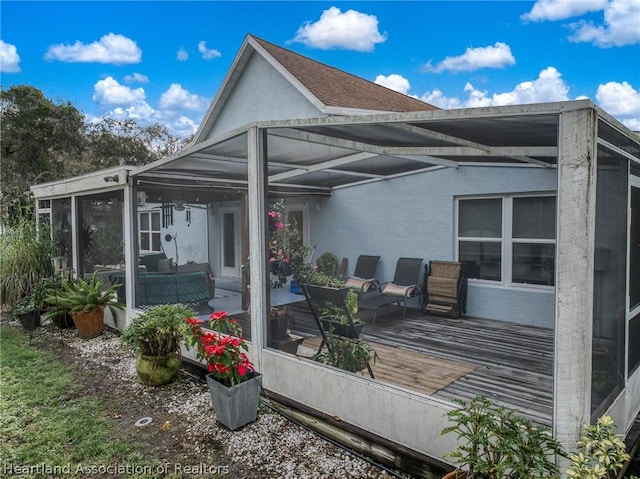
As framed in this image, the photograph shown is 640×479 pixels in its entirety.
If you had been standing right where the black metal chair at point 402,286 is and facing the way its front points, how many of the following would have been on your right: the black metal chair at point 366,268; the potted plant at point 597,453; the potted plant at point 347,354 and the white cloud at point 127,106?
2

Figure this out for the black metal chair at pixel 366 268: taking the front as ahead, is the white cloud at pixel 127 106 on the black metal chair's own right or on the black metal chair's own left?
on the black metal chair's own right

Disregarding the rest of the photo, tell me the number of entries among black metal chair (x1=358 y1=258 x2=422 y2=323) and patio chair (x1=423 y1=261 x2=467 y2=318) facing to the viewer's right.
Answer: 0

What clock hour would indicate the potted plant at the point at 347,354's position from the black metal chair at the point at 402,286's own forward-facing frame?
The potted plant is roughly at 11 o'clock from the black metal chair.

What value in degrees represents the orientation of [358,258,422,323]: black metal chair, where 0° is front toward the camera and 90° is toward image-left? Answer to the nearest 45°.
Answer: approximately 45°

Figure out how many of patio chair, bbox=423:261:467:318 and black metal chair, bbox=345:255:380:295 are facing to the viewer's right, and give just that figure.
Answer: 0

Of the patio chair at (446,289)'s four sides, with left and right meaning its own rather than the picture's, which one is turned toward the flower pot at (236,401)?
front

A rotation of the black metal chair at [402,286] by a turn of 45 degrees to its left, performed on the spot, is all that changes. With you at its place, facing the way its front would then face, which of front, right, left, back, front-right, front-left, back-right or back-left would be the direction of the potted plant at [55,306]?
right

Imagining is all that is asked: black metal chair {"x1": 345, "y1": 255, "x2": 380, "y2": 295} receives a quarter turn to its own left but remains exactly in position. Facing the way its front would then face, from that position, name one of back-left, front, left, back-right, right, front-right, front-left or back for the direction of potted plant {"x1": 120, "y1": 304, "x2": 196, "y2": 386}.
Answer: right

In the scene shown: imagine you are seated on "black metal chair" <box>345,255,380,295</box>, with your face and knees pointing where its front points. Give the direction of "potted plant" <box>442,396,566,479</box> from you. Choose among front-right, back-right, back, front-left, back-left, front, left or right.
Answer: front-left

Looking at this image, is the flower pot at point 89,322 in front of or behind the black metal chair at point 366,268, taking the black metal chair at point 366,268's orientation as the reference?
in front

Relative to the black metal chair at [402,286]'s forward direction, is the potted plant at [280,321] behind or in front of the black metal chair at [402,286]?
in front

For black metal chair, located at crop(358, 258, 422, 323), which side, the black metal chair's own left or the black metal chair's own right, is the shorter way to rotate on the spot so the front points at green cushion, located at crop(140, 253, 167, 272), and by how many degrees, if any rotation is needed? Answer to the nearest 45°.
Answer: approximately 45° to the black metal chair's own right
